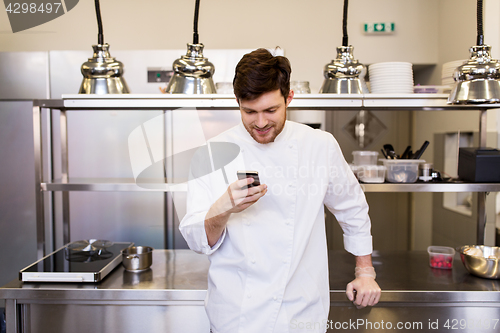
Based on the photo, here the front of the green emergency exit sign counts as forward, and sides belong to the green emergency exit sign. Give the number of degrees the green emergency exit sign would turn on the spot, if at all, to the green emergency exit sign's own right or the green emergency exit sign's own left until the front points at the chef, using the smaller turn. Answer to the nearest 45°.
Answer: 0° — it already faces them

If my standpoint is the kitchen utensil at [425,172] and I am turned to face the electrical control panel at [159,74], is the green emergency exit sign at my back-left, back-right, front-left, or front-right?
front-right

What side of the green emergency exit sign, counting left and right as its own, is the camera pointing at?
front

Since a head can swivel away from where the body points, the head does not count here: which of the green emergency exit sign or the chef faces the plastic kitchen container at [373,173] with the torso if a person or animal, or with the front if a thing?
the green emergency exit sign

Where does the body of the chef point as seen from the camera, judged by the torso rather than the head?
toward the camera

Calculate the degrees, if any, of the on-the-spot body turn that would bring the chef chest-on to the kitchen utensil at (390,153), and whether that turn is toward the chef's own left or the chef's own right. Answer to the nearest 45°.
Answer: approximately 135° to the chef's own left

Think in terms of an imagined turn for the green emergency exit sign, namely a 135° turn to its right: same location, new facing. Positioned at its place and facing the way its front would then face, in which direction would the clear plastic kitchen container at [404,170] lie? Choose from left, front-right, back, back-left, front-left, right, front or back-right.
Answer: back-left

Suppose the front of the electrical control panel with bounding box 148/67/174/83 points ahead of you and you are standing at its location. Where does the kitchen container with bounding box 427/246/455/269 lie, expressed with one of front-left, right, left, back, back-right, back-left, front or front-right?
front-left

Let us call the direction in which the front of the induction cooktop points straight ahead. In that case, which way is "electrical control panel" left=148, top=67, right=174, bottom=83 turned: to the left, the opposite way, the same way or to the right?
the same way

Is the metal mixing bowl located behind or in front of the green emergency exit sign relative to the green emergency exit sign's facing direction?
in front

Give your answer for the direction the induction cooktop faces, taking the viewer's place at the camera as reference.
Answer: facing the viewer

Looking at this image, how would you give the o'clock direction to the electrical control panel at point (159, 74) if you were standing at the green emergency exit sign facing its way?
The electrical control panel is roughly at 2 o'clock from the green emergency exit sign.

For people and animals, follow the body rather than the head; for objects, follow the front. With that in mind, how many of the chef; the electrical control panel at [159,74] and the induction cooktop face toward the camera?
3

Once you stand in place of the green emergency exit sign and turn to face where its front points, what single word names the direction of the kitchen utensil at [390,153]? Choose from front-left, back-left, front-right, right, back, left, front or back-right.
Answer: front

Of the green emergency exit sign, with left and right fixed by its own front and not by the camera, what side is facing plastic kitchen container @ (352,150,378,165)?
front

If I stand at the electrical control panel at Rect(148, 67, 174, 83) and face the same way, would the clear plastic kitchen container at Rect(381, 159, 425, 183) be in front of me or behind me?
in front

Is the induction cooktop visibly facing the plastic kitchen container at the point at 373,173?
no

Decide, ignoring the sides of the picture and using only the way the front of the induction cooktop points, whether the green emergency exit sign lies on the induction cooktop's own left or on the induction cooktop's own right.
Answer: on the induction cooktop's own left
